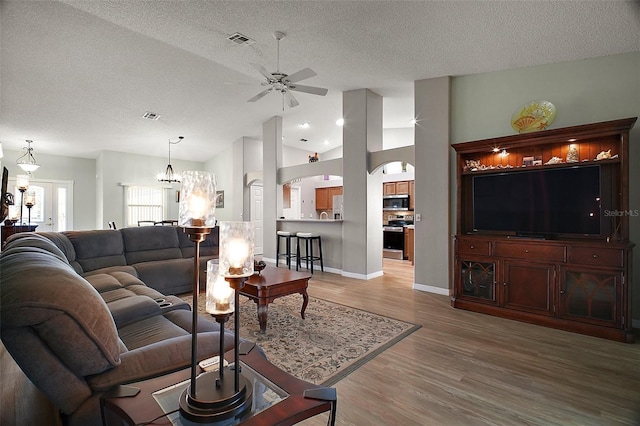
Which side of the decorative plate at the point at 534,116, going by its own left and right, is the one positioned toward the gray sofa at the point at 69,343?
front

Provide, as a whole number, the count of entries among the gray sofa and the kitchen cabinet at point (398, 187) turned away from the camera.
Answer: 0

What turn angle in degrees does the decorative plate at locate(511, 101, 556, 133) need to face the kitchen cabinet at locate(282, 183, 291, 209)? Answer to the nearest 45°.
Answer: approximately 90° to its right

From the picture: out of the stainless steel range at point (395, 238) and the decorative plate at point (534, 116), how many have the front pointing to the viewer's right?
0

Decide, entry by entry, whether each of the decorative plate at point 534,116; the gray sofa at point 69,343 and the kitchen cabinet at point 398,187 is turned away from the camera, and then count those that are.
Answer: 0

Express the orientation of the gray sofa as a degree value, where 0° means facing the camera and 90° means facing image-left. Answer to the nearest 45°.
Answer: approximately 315°

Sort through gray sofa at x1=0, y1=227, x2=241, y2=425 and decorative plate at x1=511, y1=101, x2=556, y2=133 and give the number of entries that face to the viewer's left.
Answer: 0

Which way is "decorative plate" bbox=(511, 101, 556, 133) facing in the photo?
toward the camera

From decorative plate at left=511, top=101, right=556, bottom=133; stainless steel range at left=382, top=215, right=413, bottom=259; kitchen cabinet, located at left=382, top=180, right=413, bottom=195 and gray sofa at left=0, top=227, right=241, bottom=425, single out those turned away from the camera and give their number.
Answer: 0

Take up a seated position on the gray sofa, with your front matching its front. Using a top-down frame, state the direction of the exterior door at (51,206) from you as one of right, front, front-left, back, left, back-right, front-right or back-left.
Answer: back-left

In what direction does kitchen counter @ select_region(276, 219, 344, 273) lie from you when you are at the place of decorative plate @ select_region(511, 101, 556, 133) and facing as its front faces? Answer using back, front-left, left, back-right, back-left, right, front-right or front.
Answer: right

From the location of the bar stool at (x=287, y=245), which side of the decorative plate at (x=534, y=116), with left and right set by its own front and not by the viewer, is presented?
right

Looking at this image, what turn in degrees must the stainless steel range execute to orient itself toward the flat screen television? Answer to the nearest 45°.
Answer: approximately 45° to its left

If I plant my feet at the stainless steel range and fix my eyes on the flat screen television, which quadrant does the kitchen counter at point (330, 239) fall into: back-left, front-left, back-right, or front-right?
front-right

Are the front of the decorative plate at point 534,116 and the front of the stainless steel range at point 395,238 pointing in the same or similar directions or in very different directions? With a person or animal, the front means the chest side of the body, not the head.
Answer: same or similar directions

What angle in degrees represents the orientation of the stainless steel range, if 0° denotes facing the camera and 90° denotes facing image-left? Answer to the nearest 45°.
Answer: approximately 45°

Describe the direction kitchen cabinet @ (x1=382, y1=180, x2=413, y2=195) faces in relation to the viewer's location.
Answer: facing the viewer and to the left of the viewer

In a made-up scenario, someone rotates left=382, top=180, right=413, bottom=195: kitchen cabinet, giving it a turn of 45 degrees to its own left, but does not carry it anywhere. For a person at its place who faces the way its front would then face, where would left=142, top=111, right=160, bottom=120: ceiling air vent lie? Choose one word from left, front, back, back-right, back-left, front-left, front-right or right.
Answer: front-right
